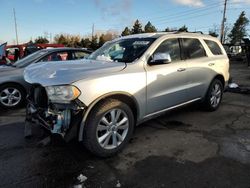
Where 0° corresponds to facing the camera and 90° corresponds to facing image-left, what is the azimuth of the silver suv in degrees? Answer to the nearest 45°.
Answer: approximately 45°

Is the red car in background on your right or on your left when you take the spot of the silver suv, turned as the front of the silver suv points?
on your right

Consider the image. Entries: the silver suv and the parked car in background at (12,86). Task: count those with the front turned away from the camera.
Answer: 0
